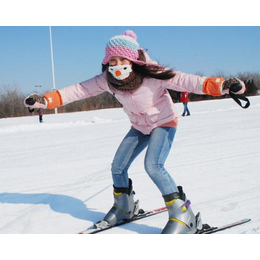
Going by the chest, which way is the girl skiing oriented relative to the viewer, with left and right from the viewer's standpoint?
facing the viewer and to the left of the viewer
